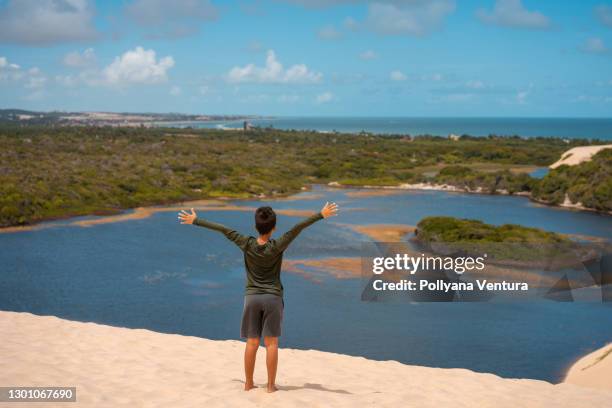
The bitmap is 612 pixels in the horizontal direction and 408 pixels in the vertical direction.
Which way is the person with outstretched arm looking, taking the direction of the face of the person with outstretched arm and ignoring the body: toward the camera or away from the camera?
away from the camera

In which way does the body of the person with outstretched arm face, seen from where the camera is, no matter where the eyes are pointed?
away from the camera
